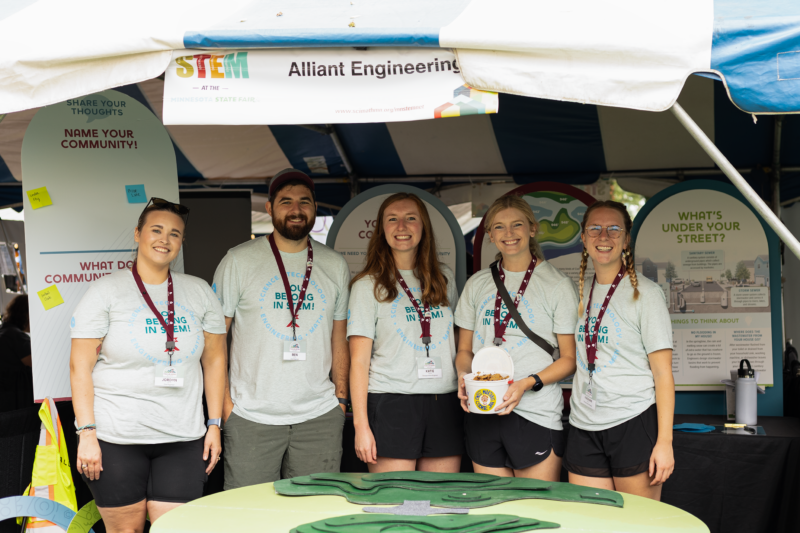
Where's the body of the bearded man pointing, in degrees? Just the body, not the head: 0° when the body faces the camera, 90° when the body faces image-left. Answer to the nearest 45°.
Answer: approximately 0°

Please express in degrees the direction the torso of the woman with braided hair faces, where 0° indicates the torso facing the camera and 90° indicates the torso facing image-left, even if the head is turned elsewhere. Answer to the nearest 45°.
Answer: approximately 45°

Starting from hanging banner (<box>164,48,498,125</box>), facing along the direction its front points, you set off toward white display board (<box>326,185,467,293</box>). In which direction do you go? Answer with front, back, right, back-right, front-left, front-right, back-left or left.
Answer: back

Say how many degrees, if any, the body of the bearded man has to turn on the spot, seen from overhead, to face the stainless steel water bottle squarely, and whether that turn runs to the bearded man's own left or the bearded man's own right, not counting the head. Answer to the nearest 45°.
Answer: approximately 90° to the bearded man's own left
